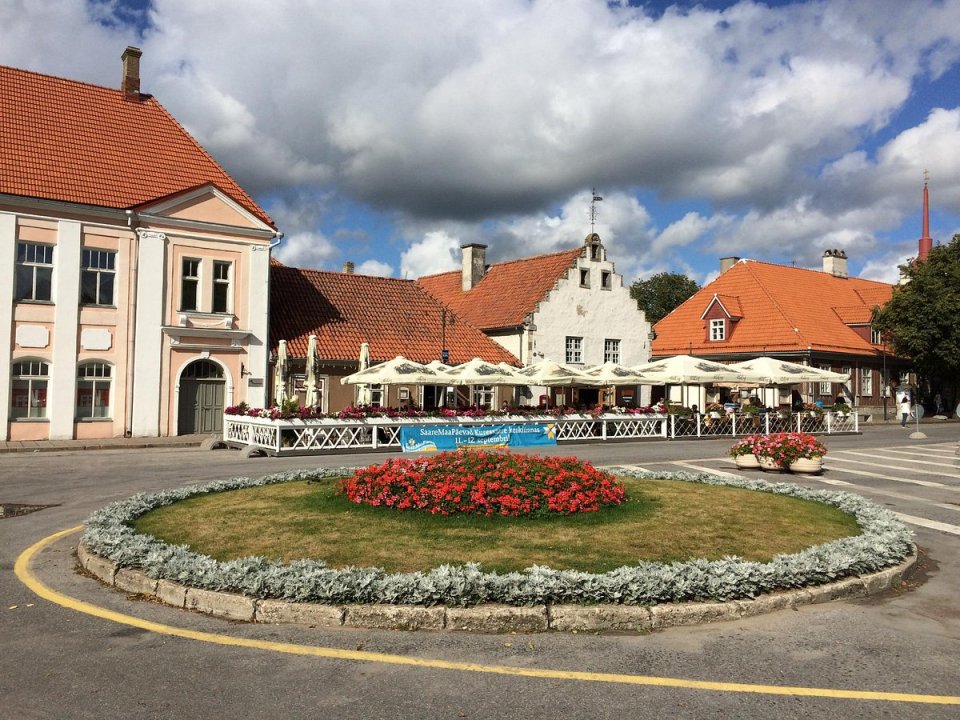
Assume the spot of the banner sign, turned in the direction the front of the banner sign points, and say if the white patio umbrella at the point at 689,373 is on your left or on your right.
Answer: on your left

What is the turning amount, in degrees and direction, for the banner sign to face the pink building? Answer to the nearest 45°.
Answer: approximately 90° to its right

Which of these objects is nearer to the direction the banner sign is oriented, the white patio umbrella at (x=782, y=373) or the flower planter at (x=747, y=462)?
the flower planter

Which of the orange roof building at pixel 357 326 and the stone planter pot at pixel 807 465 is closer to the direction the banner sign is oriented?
the stone planter pot

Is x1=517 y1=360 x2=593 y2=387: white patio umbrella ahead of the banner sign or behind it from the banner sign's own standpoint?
behind

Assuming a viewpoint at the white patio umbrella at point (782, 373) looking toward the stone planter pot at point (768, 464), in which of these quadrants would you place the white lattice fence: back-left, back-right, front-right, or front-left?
front-right

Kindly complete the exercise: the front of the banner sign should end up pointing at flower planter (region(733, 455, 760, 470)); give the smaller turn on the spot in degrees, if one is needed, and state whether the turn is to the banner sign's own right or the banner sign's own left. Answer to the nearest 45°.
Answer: approximately 45° to the banner sign's own left

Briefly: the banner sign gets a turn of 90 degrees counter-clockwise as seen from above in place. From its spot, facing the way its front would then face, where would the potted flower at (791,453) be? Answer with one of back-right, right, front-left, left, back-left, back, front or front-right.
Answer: front-right

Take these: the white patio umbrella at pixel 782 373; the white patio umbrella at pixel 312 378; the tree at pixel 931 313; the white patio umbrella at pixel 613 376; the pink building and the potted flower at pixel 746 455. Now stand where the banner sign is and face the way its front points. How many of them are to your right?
2

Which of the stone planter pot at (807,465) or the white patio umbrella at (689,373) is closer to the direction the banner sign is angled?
the stone planter pot

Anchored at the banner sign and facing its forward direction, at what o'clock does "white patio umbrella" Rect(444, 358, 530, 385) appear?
The white patio umbrella is roughly at 6 o'clock from the banner sign.

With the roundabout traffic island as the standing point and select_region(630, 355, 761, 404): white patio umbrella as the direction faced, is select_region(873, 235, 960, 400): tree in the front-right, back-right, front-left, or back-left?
front-right

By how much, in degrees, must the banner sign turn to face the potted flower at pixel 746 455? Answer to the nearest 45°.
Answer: approximately 45° to its left

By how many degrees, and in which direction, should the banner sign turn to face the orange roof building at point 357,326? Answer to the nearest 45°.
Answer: approximately 135° to its right

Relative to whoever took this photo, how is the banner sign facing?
facing the viewer

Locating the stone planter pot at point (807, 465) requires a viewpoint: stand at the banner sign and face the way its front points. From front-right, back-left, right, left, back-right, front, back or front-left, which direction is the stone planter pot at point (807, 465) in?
front-left

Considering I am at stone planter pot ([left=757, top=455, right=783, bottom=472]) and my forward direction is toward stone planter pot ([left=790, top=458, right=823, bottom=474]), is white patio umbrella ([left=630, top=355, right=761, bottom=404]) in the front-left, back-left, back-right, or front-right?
back-left
